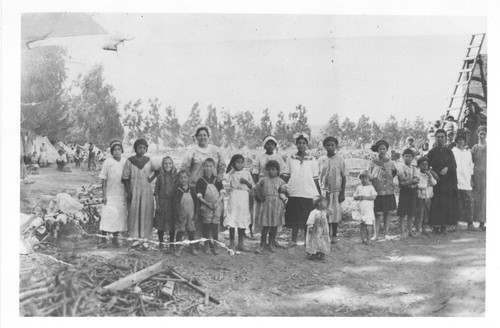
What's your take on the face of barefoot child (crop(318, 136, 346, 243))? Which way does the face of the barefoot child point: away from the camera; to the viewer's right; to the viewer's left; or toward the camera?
toward the camera

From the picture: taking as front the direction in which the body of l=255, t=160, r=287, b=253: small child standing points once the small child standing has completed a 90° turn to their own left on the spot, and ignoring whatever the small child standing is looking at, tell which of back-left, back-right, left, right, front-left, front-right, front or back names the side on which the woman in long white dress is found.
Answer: back

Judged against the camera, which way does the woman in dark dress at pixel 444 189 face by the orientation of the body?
toward the camera

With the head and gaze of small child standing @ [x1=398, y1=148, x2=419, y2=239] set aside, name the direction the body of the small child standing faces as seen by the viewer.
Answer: toward the camera

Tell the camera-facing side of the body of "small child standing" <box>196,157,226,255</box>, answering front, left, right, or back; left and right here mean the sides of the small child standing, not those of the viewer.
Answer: front

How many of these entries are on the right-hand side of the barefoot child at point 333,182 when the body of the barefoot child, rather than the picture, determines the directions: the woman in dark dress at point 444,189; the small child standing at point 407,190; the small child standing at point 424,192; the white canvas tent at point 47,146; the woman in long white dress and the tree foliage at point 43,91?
3

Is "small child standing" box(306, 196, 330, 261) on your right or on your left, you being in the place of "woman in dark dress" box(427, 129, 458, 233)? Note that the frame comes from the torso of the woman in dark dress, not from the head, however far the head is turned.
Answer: on your right

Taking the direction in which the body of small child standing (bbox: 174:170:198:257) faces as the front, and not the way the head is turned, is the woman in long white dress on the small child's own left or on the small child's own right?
on the small child's own right

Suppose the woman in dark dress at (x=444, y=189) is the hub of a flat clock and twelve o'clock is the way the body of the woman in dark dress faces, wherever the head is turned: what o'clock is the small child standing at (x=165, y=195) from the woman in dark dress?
The small child standing is roughly at 2 o'clock from the woman in dark dress.

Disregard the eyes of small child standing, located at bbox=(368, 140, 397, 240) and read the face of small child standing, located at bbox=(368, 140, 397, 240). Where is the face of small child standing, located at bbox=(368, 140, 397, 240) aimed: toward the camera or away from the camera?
toward the camera

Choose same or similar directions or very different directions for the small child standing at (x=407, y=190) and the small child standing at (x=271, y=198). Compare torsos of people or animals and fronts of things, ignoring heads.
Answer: same or similar directions

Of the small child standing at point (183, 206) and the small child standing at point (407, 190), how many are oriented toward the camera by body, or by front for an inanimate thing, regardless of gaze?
2
